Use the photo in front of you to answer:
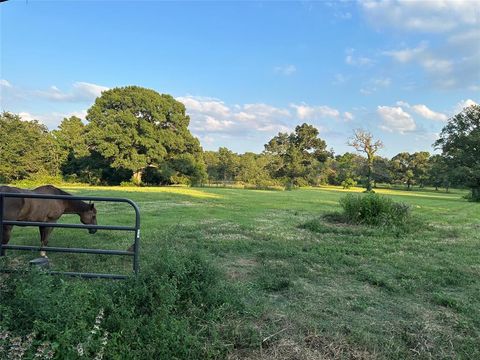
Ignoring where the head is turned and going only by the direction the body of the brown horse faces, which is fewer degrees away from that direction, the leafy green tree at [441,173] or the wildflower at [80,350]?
the leafy green tree

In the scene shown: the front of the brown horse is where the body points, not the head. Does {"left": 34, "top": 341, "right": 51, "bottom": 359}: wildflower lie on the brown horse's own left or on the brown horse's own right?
on the brown horse's own right

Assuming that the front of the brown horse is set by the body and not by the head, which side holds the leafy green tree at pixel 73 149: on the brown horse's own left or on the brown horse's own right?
on the brown horse's own left

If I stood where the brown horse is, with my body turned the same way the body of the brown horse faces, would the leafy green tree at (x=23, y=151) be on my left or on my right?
on my left

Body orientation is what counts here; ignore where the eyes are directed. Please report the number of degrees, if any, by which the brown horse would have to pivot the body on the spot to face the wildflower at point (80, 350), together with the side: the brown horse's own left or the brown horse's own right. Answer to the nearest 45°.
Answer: approximately 90° to the brown horse's own right

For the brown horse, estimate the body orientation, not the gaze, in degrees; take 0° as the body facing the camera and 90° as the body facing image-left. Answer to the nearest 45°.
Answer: approximately 270°
